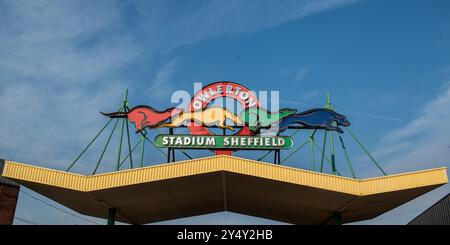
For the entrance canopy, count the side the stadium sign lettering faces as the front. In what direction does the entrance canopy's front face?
toward the camera

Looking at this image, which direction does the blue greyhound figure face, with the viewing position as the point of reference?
facing to the right of the viewer

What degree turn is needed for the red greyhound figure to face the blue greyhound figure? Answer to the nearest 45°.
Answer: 0° — it already faces it

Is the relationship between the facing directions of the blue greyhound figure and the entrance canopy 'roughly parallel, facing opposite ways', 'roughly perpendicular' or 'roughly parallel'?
roughly perpendicular

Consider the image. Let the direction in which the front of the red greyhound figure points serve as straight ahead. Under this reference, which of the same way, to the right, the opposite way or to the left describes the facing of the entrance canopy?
to the right

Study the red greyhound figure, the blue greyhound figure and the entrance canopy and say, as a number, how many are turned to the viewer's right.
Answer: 2

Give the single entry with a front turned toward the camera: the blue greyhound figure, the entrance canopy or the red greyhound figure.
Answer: the entrance canopy

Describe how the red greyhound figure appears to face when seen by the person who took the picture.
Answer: facing to the right of the viewer

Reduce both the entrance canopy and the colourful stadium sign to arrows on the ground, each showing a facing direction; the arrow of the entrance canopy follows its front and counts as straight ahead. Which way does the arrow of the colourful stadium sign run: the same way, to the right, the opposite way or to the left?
the same way

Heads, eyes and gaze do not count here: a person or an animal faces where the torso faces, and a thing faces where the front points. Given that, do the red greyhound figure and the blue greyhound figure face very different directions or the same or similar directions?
same or similar directions

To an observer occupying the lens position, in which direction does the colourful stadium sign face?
facing the viewer

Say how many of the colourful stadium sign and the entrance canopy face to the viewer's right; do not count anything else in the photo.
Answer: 0

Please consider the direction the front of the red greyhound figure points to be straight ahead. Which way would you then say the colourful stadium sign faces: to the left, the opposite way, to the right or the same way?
to the right

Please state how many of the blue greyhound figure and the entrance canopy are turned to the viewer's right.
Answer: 1
